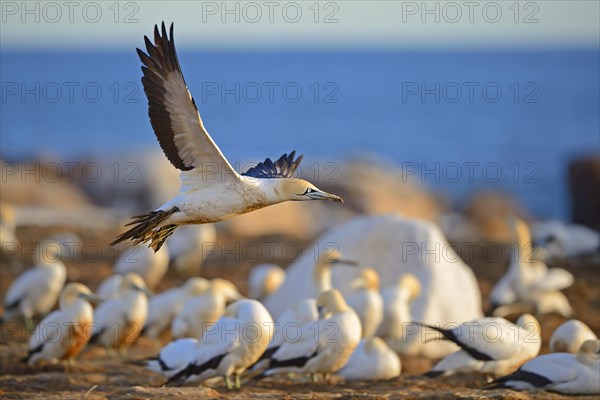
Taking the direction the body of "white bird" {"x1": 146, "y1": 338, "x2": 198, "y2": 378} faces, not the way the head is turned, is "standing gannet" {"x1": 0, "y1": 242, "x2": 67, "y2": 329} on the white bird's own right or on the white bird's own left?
on the white bird's own left

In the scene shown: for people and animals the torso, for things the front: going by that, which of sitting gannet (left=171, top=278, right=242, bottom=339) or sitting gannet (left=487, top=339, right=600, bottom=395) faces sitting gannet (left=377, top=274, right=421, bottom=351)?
sitting gannet (left=171, top=278, right=242, bottom=339)

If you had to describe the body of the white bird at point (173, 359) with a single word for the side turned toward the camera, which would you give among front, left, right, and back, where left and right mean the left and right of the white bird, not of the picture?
right

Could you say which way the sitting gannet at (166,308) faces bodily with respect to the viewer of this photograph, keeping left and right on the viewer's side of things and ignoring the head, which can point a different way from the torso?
facing to the right of the viewer

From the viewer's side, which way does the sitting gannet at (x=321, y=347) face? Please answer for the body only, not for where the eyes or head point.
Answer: to the viewer's right

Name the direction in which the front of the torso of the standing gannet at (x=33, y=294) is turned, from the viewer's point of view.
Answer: to the viewer's right

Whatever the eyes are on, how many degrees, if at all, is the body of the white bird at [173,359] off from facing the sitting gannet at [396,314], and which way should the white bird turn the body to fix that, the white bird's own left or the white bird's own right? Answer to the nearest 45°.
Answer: approximately 45° to the white bird's own left

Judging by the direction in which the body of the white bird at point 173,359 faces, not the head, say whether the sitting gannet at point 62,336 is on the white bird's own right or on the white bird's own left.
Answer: on the white bird's own left

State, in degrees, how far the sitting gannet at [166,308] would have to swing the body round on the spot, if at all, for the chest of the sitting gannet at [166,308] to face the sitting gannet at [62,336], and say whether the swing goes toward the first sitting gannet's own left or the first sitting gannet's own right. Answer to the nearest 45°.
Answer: approximately 135° to the first sitting gannet's own right
